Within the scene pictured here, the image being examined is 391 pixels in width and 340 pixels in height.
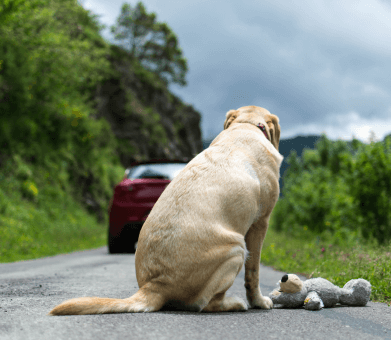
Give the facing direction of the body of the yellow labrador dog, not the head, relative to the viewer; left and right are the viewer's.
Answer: facing away from the viewer and to the right of the viewer

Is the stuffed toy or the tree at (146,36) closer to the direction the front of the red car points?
the tree

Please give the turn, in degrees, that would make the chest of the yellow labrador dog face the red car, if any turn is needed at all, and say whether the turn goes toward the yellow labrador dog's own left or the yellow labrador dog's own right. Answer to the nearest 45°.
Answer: approximately 45° to the yellow labrador dog's own left

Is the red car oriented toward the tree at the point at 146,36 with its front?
yes

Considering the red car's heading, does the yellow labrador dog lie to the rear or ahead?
to the rear

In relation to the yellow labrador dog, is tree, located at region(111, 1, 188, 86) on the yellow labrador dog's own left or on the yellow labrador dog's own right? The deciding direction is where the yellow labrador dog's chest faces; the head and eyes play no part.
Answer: on the yellow labrador dog's own left

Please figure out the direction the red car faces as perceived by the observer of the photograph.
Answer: facing away from the viewer
